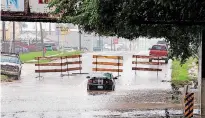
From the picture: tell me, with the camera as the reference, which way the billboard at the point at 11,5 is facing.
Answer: facing the viewer

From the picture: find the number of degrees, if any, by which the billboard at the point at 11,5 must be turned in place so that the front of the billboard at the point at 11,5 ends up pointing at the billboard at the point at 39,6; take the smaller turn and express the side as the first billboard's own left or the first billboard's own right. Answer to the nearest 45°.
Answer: approximately 90° to the first billboard's own left

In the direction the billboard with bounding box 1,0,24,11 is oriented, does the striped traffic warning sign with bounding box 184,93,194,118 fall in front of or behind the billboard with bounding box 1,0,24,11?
in front

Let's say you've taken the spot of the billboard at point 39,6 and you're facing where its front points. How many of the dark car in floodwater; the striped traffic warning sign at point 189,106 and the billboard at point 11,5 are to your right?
1

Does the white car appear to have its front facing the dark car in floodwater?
no

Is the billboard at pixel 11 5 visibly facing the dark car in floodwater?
no

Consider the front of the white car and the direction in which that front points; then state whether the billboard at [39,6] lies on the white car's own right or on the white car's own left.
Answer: on the white car's own left

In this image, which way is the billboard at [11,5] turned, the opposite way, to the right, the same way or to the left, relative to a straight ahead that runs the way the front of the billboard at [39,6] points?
the same way

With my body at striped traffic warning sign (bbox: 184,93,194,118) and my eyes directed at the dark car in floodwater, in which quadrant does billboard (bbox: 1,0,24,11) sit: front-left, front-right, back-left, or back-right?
front-left

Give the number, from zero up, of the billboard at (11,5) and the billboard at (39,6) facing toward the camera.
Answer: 2

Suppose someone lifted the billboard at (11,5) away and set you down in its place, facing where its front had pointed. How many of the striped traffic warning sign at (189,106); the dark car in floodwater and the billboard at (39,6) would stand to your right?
0

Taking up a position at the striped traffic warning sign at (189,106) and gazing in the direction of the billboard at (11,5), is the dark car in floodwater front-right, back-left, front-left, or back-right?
front-right
